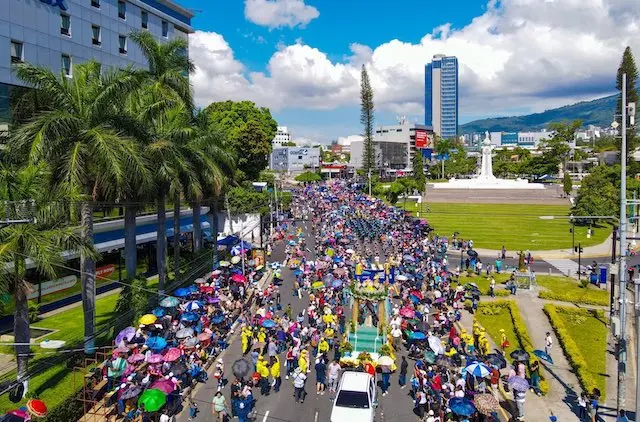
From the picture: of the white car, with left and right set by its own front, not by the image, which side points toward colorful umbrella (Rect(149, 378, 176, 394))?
right

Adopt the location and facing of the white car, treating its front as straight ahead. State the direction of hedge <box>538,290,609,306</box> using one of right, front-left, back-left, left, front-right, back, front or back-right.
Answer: back-left

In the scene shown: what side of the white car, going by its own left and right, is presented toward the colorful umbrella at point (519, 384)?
left

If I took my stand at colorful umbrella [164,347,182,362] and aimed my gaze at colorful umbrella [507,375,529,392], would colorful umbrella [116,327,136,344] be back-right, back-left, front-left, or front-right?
back-left

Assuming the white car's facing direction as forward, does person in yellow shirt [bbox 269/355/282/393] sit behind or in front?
behind

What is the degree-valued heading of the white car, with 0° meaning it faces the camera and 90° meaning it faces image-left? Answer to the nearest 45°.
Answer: approximately 0°
